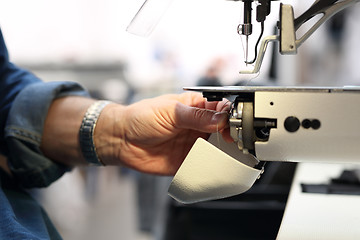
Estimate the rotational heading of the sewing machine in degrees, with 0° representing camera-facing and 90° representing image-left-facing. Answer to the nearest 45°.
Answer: approximately 90°
